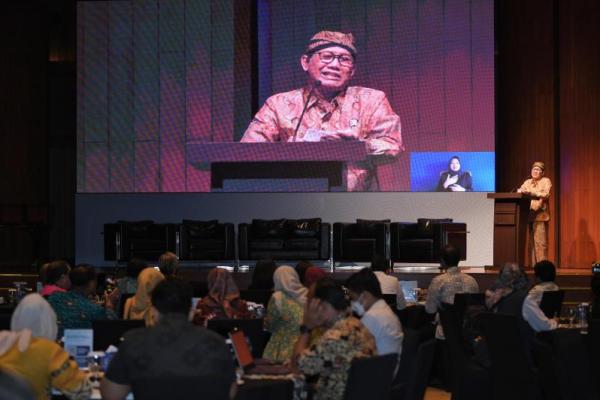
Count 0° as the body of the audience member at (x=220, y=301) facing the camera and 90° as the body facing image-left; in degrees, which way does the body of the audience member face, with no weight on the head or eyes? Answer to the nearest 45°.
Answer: approximately 180°

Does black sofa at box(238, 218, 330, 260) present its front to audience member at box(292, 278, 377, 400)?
yes

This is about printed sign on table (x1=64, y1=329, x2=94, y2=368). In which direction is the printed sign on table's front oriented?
toward the camera

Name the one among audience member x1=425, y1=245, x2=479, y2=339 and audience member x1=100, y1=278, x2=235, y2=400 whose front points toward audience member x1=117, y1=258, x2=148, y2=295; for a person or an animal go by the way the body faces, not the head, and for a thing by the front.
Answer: audience member x1=100, y1=278, x2=235, y2=400

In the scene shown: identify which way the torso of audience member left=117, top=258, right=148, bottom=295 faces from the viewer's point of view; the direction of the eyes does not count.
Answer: away from the camera

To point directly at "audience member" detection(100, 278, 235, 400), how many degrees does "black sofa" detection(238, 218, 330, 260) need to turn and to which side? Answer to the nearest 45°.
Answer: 0° — it already faces them

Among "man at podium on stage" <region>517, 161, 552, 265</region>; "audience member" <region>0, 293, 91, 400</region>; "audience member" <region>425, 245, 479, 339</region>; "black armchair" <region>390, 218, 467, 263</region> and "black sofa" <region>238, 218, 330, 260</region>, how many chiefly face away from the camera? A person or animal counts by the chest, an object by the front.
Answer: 2

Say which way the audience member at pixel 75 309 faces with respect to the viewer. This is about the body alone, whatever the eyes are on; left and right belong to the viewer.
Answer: facing away from the viewer and to the right of the viewer

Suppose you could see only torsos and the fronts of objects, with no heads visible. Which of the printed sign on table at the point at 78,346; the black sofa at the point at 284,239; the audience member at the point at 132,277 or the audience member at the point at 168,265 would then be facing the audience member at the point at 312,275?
the black sofa

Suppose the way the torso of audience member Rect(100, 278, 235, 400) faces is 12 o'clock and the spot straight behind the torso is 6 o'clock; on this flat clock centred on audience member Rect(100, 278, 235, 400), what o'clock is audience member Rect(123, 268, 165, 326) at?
audience member Rect(123, 268, 165, 326) is roughly at 12 o'clock from audience member Rect(100, 278, 235, 400).

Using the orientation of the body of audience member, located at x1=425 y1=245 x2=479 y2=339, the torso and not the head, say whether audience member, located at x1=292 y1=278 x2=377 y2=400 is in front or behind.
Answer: behind

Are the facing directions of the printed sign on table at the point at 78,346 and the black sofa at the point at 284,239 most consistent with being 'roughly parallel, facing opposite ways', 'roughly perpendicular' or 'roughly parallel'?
roughly parallel
